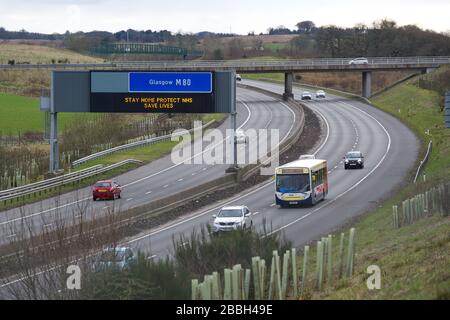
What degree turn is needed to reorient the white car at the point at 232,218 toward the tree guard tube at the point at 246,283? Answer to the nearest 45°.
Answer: approximately 45° to its left

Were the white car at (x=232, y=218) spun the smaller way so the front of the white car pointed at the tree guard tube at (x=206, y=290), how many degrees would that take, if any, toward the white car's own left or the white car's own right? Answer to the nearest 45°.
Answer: approximately 45° to the white car's own left

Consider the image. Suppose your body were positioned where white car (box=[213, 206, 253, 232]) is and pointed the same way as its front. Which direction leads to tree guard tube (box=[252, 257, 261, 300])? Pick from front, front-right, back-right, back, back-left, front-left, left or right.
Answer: front-left

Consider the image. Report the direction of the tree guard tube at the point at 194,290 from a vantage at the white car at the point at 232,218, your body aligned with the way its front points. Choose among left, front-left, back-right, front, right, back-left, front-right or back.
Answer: front-left

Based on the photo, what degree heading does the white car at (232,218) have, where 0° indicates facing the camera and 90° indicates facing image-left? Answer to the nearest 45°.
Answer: approximately 45°

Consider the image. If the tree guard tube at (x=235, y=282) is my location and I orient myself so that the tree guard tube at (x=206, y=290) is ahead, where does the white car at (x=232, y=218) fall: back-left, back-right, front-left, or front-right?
back-right

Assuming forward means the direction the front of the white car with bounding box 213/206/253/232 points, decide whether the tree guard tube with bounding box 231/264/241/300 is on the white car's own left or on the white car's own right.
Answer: on the white car's own left
